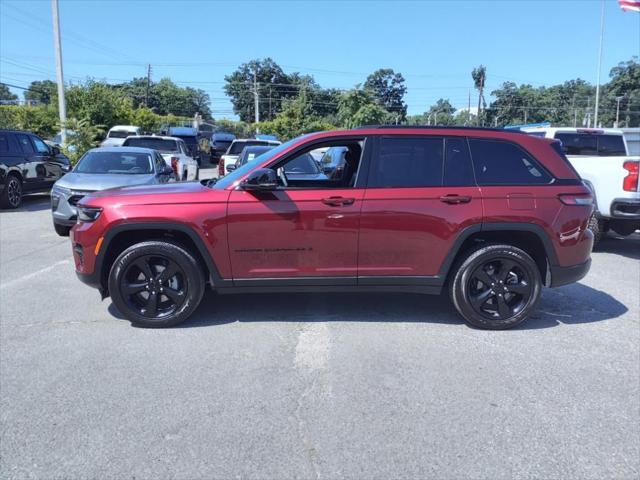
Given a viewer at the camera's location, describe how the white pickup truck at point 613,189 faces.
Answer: facing away from the viewer and to the left of the viewer

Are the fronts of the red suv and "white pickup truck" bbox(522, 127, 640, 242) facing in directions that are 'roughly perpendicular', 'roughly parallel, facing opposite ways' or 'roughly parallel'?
roughly perpendicular

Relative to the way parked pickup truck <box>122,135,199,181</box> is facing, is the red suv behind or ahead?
behind

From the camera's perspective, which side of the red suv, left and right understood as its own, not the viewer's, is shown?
left

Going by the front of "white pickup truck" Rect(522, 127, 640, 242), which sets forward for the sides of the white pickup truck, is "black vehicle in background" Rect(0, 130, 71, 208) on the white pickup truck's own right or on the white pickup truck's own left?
on the white pickup truck's own left

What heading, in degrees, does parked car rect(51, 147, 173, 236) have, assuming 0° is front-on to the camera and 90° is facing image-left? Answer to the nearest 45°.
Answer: approximately 45°

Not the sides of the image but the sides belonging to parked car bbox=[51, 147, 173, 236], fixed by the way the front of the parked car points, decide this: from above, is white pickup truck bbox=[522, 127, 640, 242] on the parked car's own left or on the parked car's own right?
on the parked car's own left

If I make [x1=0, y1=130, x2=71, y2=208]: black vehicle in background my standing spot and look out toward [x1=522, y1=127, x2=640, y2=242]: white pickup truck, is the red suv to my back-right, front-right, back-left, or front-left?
front-right

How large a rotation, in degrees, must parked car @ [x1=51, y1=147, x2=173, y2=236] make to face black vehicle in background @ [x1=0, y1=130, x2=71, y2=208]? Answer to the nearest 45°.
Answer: approximately 135° to its right

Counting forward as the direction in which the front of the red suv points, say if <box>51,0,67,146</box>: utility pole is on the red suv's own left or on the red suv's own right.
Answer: on the red suv's own right

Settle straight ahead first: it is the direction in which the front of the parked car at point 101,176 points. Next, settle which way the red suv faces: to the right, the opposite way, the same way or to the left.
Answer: to the right

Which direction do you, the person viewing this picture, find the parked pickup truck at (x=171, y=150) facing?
facing away from the viewer and to the left of the viewer

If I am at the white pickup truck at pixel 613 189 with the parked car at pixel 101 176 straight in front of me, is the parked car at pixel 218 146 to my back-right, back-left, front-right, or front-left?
front-right

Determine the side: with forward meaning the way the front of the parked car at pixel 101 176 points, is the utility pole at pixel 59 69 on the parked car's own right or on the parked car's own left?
on the parked car's own right
